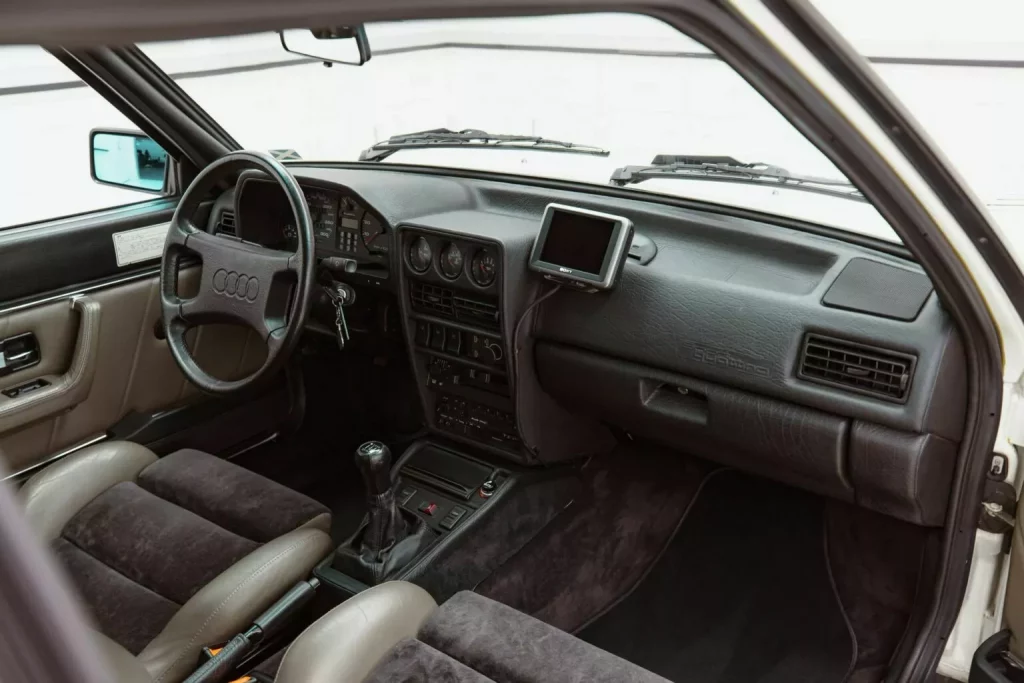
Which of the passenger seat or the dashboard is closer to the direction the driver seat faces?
the dashboard

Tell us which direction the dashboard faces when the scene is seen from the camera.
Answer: facing the viewer and to the left of the viewer

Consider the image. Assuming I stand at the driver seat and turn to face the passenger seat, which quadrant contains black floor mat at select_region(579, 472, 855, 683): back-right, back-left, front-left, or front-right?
front-left

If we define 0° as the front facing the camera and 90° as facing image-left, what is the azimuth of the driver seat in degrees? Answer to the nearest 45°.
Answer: approximately 225°

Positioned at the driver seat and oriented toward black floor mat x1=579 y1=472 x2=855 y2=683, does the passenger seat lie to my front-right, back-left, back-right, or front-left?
front-right

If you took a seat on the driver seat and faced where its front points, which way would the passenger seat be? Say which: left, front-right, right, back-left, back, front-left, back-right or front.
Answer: right

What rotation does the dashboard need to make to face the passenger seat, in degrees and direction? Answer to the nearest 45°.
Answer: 0° — it already faces it

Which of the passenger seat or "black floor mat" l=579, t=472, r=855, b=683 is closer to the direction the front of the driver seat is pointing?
the black floor mat

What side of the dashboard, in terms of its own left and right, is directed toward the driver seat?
front

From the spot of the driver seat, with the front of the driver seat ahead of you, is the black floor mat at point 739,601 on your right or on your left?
on your right
